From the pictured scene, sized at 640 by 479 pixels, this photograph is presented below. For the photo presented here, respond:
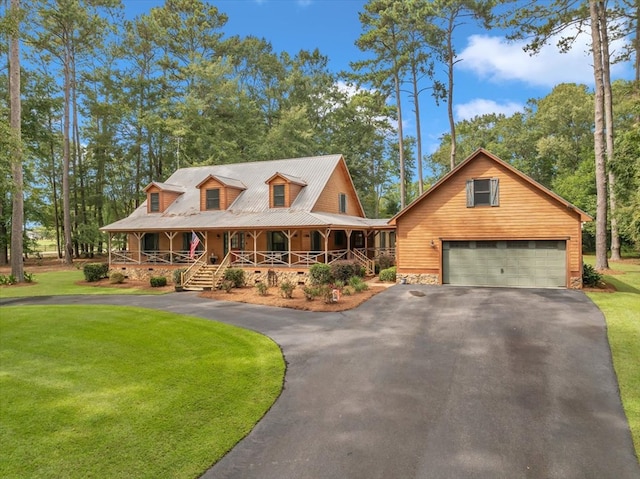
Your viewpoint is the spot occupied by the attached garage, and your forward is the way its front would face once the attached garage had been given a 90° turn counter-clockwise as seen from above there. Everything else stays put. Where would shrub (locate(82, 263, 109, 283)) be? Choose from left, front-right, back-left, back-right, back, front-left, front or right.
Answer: back

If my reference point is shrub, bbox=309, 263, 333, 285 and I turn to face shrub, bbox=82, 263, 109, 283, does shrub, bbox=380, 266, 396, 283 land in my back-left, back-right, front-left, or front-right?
back-right

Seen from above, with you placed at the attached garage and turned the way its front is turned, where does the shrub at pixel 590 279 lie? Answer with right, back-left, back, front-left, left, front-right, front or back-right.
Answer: left

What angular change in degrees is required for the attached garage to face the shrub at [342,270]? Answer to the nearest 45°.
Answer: approximately 90° to its right

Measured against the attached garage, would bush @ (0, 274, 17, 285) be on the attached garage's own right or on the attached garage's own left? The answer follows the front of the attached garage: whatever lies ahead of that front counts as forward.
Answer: on the attached garage's own right

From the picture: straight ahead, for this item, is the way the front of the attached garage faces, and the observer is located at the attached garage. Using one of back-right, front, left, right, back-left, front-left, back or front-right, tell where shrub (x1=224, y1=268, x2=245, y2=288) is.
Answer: right

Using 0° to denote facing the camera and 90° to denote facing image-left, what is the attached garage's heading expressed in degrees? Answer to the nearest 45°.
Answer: approximately 0°

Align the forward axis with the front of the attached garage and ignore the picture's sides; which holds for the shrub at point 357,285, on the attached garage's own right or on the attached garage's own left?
on the attached garage's own right

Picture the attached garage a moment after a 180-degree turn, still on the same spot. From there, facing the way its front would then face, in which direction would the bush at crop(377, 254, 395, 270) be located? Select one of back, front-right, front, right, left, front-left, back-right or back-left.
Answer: front-left

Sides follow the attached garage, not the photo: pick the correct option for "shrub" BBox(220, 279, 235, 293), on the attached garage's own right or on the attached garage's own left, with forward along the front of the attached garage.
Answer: on the attached garage's own right

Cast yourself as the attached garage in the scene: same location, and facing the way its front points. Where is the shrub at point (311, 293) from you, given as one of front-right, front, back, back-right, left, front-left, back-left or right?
front-right
